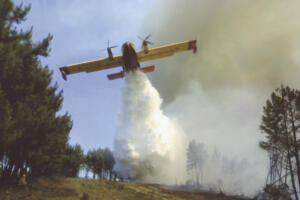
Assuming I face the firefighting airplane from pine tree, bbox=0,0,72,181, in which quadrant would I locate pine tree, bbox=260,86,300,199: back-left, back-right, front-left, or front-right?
front-right

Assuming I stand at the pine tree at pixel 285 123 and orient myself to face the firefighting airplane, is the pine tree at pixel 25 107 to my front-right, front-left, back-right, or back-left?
front-left

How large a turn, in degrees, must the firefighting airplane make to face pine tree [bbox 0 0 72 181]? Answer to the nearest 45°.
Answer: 0° — it already faces it

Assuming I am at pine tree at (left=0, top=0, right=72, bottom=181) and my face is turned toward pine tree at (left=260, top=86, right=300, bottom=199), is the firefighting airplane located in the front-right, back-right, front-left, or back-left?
front-left

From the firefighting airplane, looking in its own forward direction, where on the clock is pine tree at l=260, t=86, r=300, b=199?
The pine tree is roughly at 10 o'clock from the firefighting airplane.

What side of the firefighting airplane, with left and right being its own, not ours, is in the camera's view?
front
